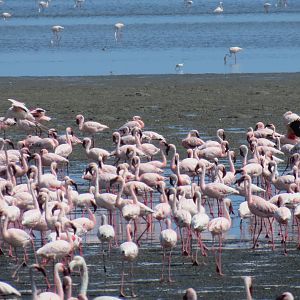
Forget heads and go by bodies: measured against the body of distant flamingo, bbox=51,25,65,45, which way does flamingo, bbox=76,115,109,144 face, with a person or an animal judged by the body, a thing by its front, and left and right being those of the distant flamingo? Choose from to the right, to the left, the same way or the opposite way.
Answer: the same way

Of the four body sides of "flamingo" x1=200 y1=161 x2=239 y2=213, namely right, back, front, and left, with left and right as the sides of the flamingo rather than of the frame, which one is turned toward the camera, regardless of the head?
left

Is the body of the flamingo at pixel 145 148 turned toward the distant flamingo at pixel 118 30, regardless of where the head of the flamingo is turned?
no

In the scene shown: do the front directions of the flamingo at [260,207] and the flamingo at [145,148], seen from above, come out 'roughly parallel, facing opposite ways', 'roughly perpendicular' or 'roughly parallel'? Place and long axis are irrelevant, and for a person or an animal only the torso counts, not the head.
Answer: roughly parallel

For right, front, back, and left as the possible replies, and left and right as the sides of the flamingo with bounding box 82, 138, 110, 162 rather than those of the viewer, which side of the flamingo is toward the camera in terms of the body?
left

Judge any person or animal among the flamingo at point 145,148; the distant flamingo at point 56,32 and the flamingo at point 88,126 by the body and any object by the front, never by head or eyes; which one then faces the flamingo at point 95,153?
the flamingo at point 145,148

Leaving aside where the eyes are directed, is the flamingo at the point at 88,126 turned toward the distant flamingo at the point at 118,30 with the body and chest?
no

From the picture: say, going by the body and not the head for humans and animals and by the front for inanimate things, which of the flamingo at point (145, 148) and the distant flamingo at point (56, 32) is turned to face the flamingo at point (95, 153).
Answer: the flamingo at point (145, 148)

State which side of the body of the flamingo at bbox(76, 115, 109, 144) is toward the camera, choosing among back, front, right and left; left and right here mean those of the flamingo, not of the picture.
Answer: left

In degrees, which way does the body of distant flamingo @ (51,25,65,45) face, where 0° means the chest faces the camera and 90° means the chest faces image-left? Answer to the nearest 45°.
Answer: approximately 90°
